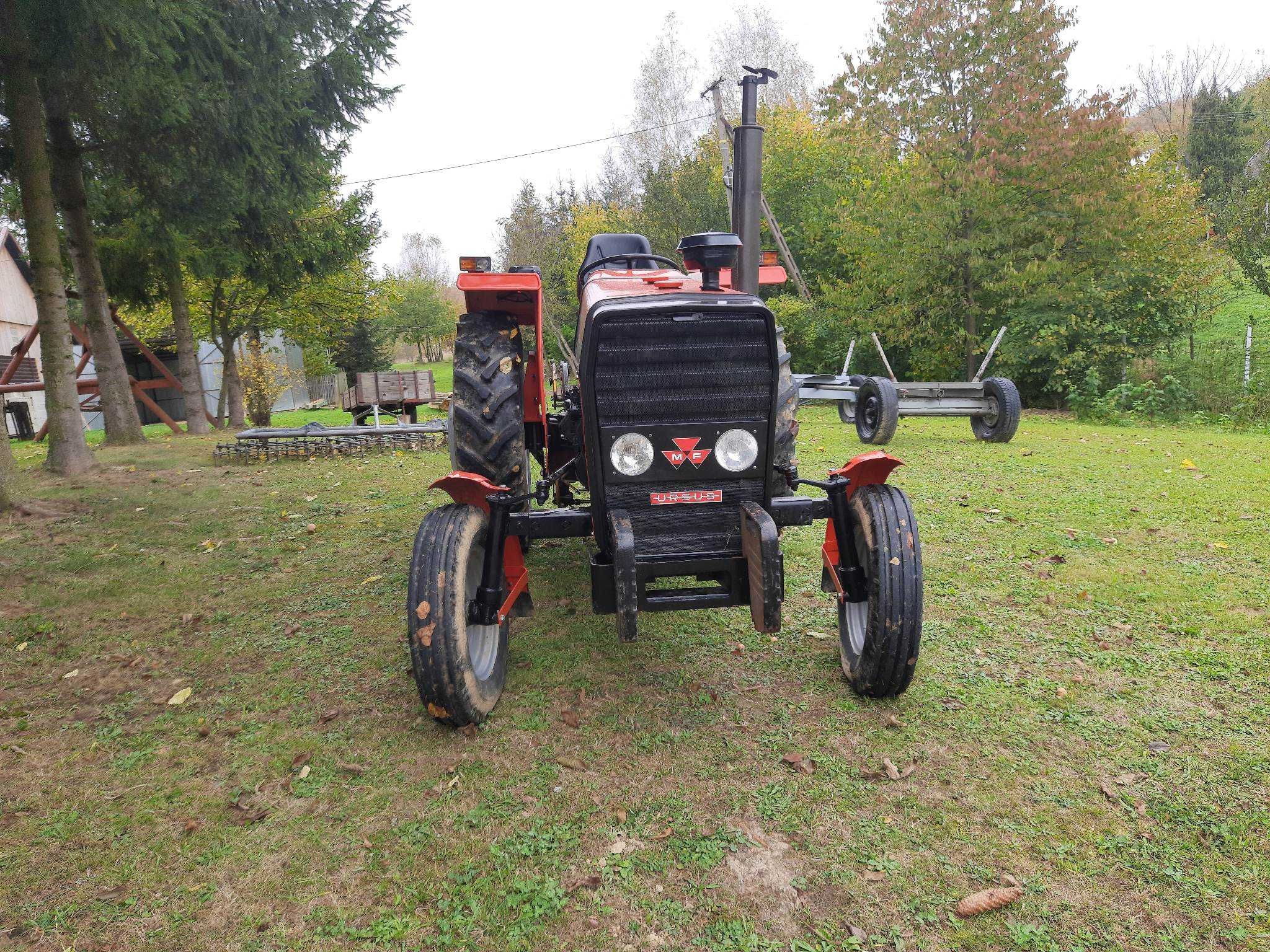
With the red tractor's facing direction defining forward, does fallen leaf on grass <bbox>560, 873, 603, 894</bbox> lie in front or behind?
in front

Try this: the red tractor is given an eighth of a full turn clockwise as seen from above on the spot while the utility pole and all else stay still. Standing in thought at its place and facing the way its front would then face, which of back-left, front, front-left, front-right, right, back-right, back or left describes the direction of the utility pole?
back-right

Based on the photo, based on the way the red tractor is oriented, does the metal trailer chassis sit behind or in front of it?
behind

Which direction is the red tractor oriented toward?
toward the camera

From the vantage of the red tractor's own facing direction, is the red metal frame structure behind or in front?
behind

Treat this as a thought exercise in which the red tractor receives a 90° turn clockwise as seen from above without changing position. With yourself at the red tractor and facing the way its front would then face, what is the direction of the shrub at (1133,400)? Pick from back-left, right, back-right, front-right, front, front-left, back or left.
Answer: back-right

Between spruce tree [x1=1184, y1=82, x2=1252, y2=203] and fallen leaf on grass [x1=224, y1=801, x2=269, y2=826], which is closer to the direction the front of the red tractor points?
the fallen leaf on grass

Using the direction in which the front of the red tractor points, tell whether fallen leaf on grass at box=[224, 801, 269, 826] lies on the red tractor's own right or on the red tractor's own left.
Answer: on the red tractor's own right

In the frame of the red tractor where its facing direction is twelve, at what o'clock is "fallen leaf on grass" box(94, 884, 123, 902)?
The fallen leaf on grass is roughly at 2 o'clock from the red tractor.

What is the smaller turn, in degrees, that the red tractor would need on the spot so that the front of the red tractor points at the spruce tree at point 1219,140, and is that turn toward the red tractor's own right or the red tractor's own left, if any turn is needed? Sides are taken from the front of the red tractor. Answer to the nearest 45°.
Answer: approximately 135° to the red tractor's own left
